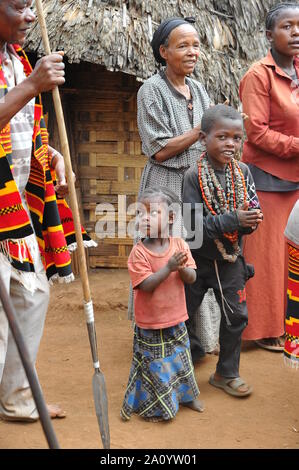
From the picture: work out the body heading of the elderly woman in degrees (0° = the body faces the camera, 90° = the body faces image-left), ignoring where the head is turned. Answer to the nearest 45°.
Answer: approximately 315°

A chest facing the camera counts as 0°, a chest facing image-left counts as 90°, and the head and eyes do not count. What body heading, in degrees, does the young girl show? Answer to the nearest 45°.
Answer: approximately 0°

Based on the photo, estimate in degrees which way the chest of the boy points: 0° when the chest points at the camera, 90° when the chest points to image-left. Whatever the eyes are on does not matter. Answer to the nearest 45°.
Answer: approximately 315°

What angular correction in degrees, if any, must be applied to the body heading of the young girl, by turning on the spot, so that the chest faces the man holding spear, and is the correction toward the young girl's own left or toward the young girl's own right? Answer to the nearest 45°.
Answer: approximately 90° to the young girl's own right

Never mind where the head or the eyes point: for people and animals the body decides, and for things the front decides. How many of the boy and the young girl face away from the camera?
0

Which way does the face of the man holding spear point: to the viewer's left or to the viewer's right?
to the viewer's right

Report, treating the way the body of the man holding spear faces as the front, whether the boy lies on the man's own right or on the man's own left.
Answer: on the man's own left

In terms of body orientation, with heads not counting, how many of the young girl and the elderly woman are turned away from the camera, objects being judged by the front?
0

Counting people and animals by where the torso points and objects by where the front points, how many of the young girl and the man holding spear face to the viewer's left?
0

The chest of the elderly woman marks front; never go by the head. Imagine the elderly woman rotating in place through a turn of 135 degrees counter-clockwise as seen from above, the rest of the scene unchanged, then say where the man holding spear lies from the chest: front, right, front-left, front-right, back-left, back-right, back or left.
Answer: back-left
